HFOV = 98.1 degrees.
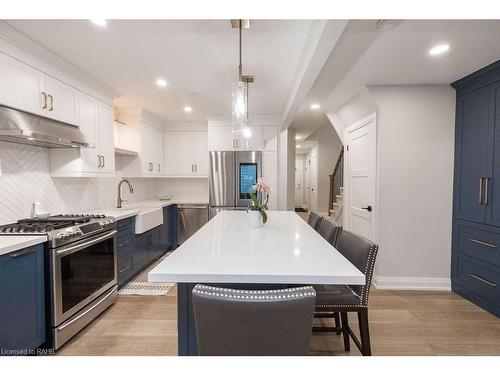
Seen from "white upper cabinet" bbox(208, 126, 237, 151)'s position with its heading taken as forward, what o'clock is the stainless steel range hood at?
The stainless steel range hood is roughly at 1 o'clock from the white upper cabinet.

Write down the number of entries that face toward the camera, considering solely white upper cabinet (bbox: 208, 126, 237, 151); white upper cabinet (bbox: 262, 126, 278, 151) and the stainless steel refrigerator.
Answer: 3

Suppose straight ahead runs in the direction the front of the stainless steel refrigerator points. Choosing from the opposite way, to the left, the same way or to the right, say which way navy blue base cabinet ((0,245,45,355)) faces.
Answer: to the left

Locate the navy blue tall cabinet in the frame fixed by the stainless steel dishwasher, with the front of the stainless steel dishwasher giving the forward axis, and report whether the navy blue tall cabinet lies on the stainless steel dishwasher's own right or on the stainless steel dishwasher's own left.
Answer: on the stainless steel dishwasher's own left

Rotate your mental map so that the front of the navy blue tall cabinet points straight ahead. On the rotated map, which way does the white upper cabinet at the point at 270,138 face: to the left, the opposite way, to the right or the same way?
to the left

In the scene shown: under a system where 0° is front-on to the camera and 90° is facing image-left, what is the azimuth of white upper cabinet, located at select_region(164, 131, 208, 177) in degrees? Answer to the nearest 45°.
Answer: approximately 0°

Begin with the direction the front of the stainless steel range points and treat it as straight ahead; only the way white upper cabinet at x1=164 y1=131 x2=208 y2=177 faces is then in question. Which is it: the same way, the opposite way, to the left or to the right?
to the right

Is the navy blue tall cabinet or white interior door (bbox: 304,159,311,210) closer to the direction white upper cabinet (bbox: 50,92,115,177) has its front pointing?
the navy blue tall cabinet

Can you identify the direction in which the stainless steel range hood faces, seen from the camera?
facing the viewer and to the right of the viewer

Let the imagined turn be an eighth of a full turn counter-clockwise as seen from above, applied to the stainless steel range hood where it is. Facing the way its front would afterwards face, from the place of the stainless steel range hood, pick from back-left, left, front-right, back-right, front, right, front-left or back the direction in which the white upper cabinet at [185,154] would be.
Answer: front-left

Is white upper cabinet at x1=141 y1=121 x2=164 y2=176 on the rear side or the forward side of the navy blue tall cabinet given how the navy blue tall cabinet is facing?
on the forward side

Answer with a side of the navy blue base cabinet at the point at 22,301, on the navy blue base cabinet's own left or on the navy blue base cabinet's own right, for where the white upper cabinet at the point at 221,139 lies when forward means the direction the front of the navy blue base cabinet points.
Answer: on the navy blue base cabinet's own left
